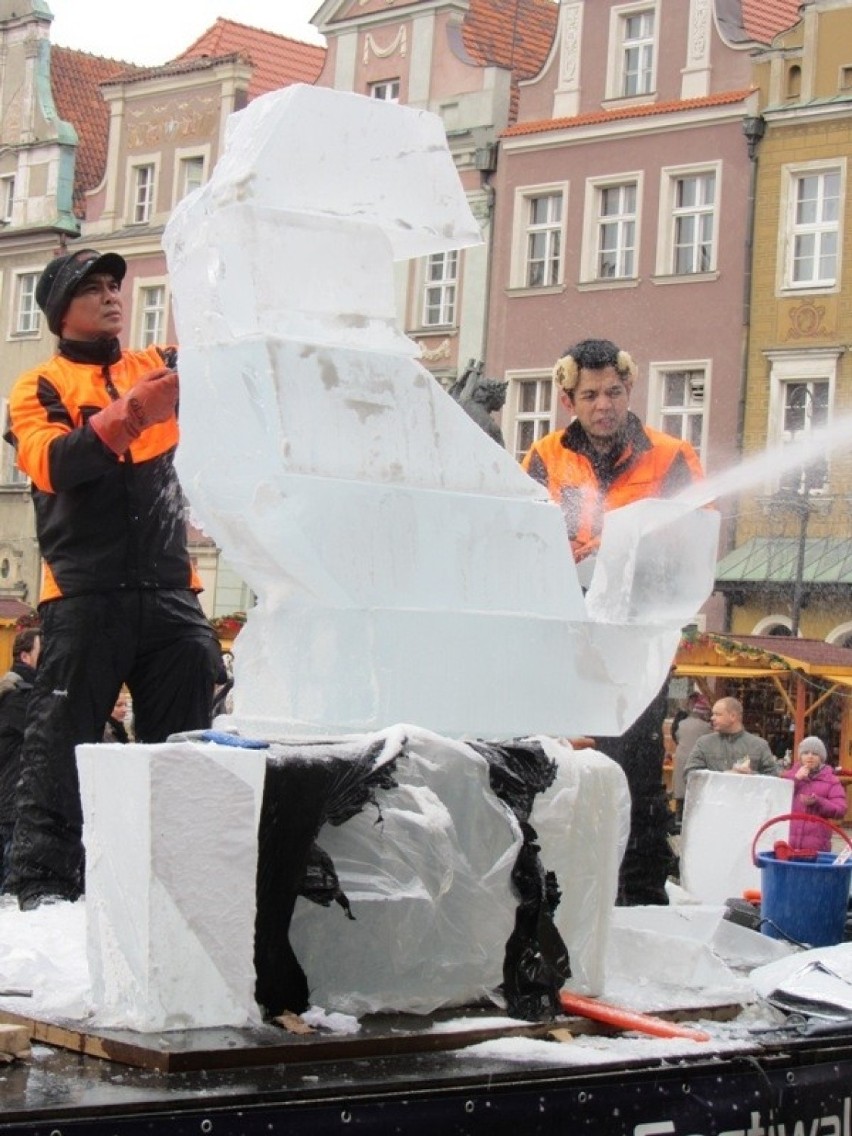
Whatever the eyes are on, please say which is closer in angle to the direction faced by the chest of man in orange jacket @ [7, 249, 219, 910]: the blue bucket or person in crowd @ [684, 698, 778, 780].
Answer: the blue bucket

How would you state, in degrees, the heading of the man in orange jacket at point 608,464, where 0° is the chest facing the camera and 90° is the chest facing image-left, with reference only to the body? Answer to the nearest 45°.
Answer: approximately 0°

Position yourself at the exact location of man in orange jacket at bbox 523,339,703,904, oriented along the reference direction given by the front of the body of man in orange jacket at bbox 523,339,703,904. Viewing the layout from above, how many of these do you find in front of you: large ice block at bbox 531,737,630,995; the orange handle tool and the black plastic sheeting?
3

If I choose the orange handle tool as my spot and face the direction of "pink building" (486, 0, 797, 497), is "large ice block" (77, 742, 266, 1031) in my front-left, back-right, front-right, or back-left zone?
back-left

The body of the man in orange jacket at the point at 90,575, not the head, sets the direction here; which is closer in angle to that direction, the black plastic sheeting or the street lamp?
the black plastic sheeting
